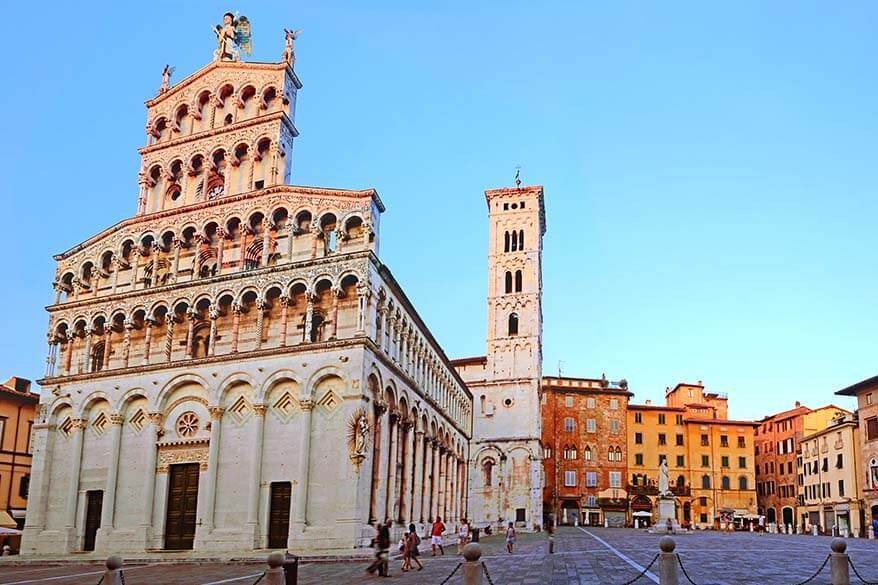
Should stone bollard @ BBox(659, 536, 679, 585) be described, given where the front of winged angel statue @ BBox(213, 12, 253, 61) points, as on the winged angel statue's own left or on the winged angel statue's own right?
on the winged angel statue's own left

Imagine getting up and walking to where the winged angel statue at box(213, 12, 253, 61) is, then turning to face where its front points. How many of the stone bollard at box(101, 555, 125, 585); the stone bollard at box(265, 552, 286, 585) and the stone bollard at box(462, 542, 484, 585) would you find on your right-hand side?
0

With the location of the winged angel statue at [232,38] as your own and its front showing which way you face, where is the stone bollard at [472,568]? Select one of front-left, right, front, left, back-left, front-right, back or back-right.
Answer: front-left

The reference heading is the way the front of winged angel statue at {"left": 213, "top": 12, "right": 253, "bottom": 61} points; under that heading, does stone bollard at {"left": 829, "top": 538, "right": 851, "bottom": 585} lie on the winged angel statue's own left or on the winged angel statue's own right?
on the winged angel statue's own left

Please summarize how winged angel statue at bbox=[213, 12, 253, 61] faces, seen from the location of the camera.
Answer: facing the viewer and to the left of the viewer

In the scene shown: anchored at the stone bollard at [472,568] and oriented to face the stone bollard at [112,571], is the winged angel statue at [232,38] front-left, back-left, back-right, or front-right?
front-right

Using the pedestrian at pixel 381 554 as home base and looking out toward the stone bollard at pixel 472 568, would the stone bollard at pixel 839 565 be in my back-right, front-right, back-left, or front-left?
front-left

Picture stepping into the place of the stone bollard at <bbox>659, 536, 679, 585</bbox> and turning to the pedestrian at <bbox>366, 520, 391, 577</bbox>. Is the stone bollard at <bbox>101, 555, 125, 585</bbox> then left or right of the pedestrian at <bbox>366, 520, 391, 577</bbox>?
left

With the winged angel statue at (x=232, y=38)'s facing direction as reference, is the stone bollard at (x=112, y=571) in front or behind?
in front
